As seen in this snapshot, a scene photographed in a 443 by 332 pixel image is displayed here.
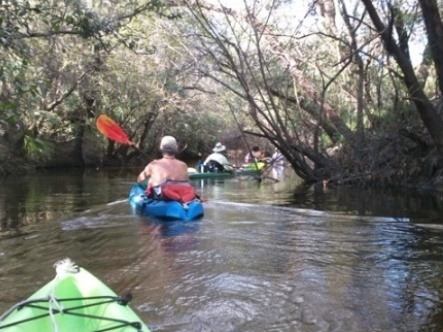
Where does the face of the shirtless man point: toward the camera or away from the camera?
away from the camera

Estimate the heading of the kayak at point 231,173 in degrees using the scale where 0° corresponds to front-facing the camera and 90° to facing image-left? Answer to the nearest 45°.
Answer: approximately 270°

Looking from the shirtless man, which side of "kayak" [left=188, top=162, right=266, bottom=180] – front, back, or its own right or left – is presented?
right

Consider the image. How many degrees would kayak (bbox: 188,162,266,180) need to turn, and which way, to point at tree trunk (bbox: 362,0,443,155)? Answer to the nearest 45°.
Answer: approximately 45° to its right

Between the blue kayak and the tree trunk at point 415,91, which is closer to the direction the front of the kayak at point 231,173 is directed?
the tree trunk

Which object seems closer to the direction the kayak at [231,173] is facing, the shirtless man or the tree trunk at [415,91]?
the tree trunk
